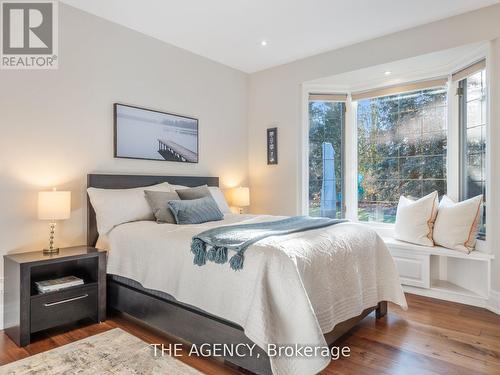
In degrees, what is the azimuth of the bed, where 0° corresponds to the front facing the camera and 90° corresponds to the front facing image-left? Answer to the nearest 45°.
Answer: approximately 315°

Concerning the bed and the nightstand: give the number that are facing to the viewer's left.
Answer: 0

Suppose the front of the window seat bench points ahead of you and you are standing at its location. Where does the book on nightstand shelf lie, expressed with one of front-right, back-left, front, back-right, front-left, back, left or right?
front

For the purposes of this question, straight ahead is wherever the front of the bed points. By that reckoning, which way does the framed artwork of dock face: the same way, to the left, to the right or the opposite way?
the same way

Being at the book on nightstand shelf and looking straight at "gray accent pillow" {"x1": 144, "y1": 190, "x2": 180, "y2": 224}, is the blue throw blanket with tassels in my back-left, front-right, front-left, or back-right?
front-right

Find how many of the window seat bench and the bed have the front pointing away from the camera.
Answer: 0

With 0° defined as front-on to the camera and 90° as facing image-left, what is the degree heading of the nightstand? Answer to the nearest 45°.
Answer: approximately 315°

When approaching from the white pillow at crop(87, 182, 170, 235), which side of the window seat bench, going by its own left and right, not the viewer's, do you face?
front

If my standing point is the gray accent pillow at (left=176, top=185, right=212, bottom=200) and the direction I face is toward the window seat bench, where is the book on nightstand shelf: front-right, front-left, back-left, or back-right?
back-right

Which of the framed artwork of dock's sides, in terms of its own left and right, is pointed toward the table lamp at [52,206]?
right

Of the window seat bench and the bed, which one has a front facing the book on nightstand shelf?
the window seat bench

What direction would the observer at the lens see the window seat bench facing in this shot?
facing the viewer and to the left of the viewer

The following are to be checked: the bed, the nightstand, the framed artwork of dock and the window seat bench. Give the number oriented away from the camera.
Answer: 0
